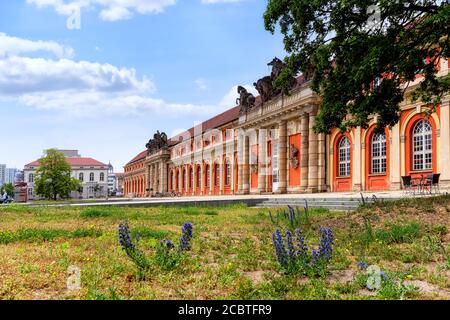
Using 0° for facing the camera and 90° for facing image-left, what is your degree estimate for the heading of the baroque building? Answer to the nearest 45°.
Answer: approximately 45°
